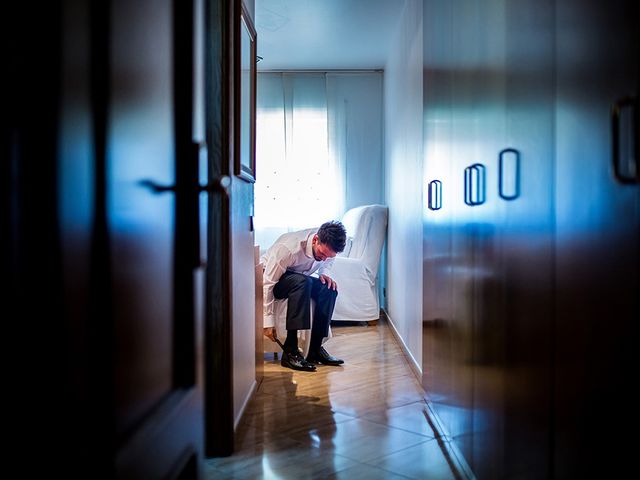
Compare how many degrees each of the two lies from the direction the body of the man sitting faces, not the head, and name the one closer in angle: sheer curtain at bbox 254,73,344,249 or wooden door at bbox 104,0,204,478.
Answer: the wooden door

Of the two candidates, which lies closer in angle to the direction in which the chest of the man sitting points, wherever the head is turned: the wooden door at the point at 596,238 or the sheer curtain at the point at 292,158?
the wooden door

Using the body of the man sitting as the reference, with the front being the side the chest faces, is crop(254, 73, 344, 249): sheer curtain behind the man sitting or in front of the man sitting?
behind

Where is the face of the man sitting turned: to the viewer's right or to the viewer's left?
to the viewer's right

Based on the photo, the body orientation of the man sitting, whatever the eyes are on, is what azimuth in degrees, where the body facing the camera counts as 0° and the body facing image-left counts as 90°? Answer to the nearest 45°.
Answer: approximately 315°

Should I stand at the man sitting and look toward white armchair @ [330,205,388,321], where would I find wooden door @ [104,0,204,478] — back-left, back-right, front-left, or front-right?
back-right

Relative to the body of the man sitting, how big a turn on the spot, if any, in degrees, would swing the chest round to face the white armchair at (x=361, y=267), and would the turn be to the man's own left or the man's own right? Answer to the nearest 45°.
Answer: approximately 135° to the man's own left

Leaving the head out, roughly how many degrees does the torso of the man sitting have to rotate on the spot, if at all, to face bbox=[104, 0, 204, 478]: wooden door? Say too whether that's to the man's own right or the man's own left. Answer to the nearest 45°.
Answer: approximately 45° to the man's own right
